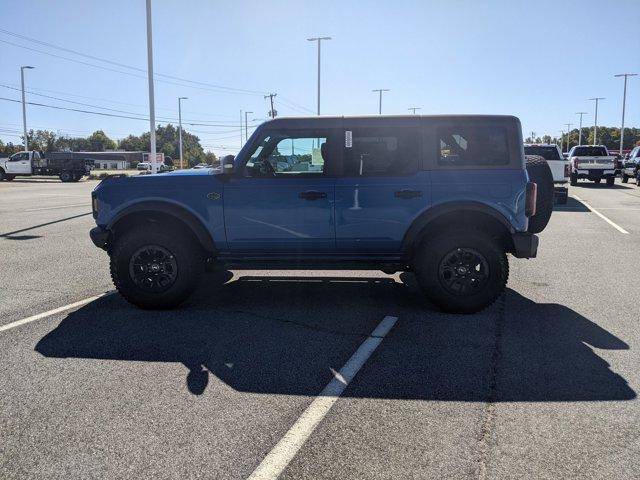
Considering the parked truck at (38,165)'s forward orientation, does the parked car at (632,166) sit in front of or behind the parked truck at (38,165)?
behind

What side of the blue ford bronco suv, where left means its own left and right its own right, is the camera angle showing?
left

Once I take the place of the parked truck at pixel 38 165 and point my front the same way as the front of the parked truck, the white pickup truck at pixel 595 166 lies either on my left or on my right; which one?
on my left

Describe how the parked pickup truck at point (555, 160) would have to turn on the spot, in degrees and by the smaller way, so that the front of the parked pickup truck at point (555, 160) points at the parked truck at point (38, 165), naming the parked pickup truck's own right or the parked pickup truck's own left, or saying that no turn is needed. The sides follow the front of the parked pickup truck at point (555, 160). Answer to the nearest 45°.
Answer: approximately 90° to the parked pickup truck's own left

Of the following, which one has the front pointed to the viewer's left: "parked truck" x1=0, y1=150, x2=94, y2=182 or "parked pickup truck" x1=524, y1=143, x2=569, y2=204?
"parked truck" x1=0, y1=150, x2=94, y2=182

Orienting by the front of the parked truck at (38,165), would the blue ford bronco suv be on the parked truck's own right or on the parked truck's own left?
on the parked truck's own left

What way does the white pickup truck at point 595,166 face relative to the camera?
away from the camera

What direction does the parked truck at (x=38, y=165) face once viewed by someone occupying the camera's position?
facing to the left of the viewer

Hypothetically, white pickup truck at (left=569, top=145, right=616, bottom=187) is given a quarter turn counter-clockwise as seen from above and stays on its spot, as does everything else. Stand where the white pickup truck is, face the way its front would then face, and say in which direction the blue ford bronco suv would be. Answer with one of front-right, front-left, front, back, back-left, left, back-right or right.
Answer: left

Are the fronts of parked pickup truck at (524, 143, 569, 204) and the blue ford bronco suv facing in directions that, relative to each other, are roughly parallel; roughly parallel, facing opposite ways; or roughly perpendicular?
roughly perpendicular

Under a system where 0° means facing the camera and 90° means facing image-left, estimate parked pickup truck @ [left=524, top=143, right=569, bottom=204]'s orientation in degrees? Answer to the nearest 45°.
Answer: approximately 180°
